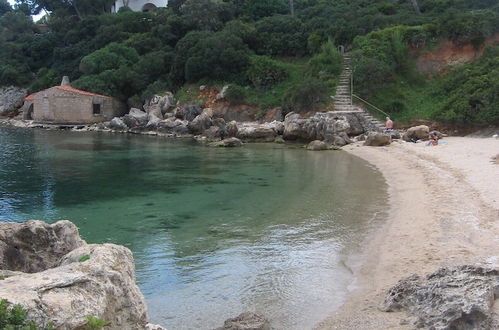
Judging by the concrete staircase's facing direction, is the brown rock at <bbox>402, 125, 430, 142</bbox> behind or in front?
in front

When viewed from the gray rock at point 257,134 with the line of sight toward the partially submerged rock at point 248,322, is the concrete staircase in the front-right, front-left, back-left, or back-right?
back-left

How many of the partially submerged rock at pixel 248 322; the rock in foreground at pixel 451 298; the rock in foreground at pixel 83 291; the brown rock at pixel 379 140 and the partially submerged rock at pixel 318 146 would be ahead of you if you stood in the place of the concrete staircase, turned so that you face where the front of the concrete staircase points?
5

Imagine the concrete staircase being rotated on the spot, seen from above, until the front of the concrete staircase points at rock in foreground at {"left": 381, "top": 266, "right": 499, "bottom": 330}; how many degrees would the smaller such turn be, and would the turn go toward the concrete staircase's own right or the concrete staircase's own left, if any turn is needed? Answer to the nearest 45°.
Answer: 0° — it already faces it

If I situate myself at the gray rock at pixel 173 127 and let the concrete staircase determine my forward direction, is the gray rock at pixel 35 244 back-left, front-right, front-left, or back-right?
front-right

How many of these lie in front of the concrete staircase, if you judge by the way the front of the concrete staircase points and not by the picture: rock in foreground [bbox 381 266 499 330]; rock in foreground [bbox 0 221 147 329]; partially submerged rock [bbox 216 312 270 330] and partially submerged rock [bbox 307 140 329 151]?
4

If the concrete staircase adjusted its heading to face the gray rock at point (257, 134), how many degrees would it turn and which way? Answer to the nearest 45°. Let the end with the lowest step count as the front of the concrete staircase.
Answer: approximately 45° to its right

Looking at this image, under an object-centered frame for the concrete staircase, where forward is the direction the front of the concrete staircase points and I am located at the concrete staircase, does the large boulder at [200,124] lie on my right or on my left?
on my right

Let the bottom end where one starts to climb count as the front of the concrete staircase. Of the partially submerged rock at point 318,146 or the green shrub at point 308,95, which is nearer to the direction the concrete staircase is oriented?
the partially submerged rock

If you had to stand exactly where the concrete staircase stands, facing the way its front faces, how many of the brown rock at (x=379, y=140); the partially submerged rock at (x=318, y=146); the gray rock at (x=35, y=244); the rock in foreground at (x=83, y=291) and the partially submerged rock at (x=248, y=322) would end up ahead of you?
5

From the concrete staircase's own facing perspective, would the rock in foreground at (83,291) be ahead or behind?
ahead

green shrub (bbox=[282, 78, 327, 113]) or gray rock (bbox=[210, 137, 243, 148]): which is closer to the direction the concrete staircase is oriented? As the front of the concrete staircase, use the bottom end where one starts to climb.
the gray rock

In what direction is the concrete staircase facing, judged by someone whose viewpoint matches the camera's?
facing the viewer

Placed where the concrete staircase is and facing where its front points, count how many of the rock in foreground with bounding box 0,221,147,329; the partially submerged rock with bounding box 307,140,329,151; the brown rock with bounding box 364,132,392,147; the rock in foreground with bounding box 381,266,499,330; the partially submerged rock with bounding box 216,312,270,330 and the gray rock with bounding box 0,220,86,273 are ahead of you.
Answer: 6

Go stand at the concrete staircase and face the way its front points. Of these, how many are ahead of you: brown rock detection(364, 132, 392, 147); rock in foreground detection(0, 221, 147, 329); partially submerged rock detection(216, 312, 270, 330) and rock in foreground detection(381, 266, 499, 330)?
4

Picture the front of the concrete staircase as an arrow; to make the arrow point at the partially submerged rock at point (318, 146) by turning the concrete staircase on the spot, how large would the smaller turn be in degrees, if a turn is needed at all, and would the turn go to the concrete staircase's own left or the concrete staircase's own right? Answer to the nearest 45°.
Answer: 0° — it already faces it

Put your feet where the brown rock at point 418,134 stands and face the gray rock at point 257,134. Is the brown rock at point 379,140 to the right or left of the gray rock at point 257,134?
left

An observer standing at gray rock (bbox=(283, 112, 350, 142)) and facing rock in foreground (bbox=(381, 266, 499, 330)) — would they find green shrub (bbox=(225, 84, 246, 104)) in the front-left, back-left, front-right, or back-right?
back-right
